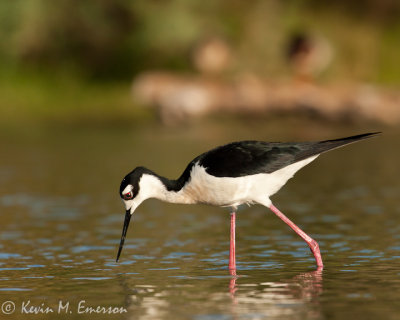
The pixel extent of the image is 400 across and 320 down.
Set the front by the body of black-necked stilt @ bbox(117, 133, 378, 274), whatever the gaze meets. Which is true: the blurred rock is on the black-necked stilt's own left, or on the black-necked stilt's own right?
on the black-necked stilt's own right

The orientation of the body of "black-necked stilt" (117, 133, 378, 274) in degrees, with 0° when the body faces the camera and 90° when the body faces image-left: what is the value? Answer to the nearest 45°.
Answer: approximately 90°
